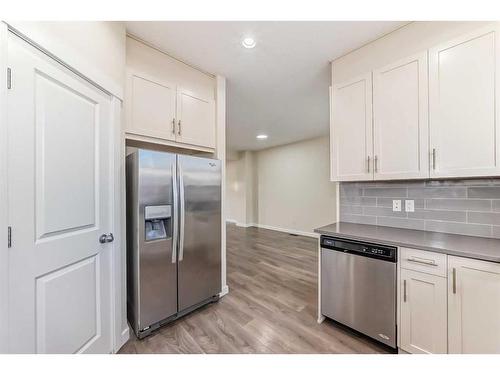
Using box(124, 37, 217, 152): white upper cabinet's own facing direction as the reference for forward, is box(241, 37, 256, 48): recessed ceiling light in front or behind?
in front

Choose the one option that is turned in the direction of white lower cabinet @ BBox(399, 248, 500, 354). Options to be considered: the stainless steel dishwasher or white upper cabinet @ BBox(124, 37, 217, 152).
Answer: the white upper cabinet

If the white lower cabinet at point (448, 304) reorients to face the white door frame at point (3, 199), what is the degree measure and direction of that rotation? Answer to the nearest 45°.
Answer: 0° — it already faces it

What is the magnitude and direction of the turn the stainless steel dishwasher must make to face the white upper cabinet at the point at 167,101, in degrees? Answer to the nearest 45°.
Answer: approximately 45° to its right

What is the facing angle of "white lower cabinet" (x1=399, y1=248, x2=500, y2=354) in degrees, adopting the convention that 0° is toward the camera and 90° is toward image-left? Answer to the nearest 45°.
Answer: approximately 45°

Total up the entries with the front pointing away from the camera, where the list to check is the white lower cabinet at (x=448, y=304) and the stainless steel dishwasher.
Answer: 0

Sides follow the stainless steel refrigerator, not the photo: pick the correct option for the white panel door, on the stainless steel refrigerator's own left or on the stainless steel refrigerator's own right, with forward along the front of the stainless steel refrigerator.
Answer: on the stainless steel refrigerator's own right

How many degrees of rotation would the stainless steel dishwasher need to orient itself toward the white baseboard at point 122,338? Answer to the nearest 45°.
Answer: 0° — it already faces it

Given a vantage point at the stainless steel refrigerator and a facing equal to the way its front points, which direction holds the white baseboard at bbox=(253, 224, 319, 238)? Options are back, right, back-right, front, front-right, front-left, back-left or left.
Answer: left

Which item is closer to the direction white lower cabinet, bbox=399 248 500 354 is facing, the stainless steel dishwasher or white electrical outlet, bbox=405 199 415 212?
the stainless steel dishwasher

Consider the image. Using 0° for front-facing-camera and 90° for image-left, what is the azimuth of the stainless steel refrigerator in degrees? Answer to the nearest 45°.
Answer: approximately 315°

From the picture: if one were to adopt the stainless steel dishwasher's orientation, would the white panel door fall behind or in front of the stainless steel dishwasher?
in front

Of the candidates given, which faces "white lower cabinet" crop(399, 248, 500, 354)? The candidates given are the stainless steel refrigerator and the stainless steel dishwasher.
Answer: the stainless steel refrigerator

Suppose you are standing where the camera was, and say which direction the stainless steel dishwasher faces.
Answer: facing the viewer and to the left of the viewer
